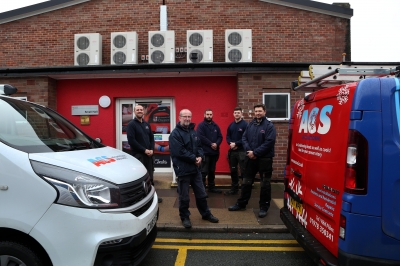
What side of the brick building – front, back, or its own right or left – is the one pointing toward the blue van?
front

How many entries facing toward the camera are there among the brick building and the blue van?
1

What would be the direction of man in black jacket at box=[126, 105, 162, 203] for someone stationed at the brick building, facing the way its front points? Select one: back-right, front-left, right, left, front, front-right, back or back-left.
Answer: front

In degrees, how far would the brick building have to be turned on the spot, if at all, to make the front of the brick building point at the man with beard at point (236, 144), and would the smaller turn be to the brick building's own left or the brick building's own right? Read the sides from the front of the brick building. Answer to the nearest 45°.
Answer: approximately 45° to the brick building's own left

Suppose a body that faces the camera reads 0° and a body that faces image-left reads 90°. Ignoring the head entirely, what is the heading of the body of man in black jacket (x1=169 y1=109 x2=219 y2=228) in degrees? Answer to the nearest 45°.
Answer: approximately 315°

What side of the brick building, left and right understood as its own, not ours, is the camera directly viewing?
front

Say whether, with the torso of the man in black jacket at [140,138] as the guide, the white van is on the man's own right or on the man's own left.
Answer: on the man's own right

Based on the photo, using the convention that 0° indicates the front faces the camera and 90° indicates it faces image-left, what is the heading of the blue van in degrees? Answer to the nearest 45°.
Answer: approximately 225°

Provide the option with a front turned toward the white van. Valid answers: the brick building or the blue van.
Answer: the brick building
